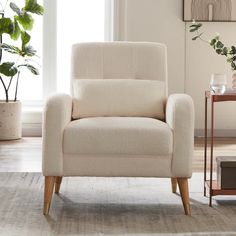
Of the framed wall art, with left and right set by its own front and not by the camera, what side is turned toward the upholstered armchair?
front

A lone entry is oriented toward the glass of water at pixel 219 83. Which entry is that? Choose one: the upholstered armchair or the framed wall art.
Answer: the framed wall art

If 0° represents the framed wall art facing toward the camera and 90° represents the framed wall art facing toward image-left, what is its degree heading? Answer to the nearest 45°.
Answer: approximately 0°

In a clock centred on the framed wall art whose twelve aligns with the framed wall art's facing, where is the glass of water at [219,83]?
The glass of water is roughly at 12 o'clock from the framed wall art.

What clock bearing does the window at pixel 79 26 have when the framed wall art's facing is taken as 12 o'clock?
The window is roughly at 3 o'clock from the framed wall art.

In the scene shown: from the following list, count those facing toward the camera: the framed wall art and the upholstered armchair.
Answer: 2

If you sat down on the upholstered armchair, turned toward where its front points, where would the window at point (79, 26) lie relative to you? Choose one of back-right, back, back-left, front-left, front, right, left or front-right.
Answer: back

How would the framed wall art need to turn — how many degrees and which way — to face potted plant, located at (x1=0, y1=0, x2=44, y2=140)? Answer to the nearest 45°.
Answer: approximately 90° to its right
